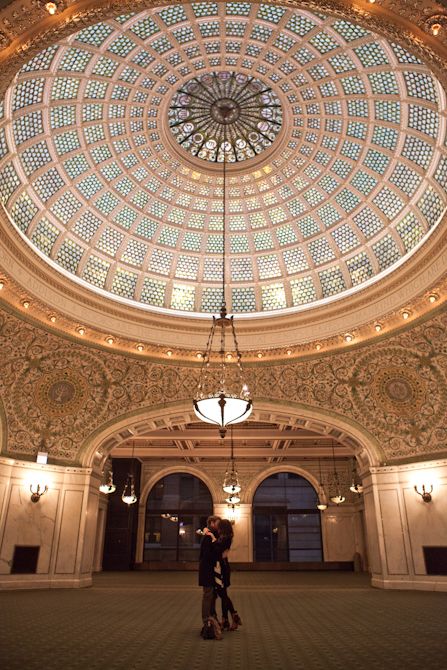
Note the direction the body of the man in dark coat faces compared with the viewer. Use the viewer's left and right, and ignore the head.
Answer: facing to the right of the viewer

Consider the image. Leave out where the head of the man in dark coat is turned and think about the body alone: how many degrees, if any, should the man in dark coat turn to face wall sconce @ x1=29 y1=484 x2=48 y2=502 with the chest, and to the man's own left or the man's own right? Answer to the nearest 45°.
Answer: approximately 135° to the man's own left

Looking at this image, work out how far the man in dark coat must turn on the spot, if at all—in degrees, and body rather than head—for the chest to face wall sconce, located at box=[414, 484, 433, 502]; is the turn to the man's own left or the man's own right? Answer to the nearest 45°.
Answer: approximately 45° to the man's own left

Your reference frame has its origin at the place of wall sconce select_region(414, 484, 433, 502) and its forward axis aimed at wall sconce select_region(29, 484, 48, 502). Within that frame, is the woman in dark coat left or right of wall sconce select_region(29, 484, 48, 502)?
left
